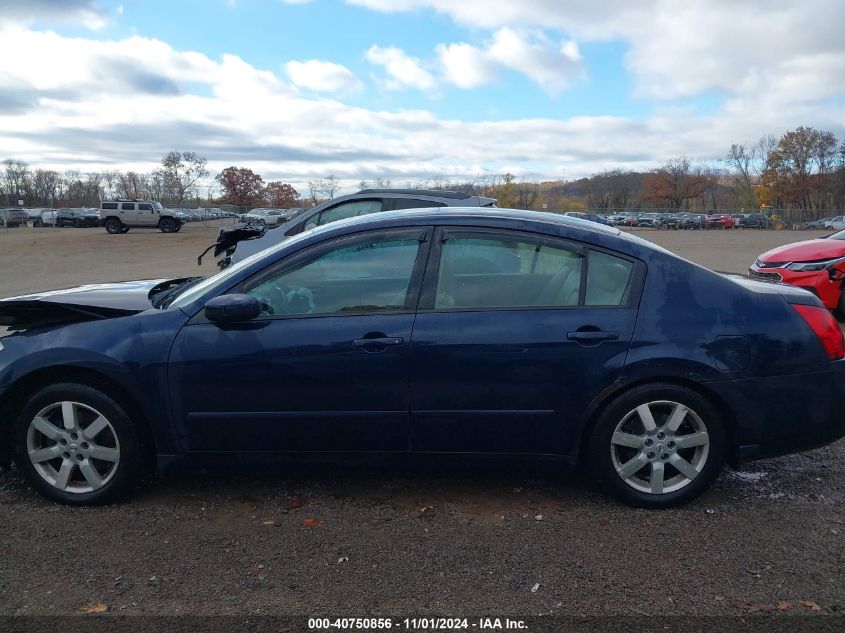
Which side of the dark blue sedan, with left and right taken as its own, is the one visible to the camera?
left

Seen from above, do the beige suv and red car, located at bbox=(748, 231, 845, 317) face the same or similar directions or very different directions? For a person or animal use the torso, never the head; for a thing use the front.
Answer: very different directions

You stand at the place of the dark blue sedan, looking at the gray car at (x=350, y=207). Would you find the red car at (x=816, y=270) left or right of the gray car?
right

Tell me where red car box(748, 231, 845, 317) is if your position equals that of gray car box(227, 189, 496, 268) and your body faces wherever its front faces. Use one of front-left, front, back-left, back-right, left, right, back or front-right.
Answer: back

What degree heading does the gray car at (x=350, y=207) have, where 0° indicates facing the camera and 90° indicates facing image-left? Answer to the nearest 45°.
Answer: approximately 90°

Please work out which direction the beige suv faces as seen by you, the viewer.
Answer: facing to the right of the viewer

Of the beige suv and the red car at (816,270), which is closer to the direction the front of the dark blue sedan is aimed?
the beige suv

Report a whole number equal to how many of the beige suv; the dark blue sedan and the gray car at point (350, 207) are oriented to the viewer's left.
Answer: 2

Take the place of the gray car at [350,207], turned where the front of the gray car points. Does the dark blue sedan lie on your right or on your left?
on your left
